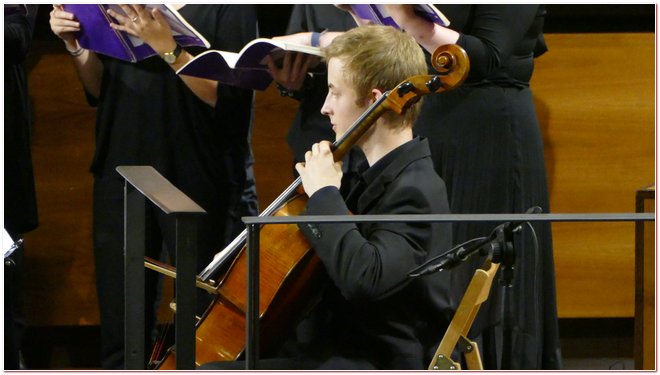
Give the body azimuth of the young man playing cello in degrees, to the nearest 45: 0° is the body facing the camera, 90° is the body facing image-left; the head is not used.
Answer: approximately 90°

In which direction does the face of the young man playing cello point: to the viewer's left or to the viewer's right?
to the viewer's left
